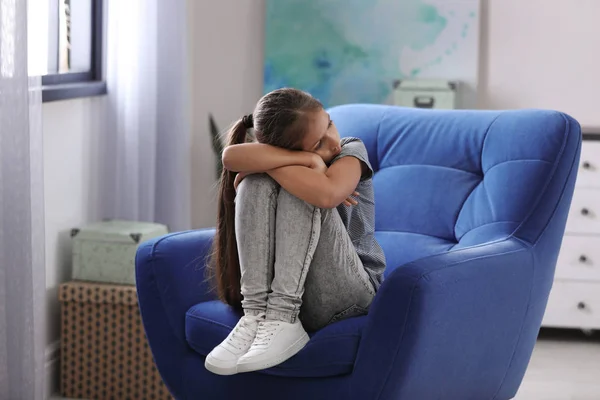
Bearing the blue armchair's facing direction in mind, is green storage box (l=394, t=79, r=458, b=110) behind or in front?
behind

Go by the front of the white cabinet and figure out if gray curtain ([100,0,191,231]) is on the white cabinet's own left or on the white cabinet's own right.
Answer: on the white cabinet's own right

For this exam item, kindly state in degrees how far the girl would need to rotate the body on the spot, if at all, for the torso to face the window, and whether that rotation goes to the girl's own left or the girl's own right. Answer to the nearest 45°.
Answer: approximately 90° to the girl's own right

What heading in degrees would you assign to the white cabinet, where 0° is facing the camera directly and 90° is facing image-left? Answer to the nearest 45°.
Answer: approximately 0°

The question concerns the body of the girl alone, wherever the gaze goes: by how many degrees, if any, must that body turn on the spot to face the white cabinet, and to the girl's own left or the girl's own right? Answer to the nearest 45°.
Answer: approximately 180°

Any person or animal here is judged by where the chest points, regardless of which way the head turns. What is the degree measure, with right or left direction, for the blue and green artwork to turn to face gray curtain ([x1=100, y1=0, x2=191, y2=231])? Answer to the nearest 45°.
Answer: approximately 45° to its right

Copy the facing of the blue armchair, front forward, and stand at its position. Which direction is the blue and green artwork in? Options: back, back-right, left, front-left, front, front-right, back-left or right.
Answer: back-right

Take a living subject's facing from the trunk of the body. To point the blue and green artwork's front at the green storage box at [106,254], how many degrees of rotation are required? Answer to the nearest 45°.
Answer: approximately 45° to its right
